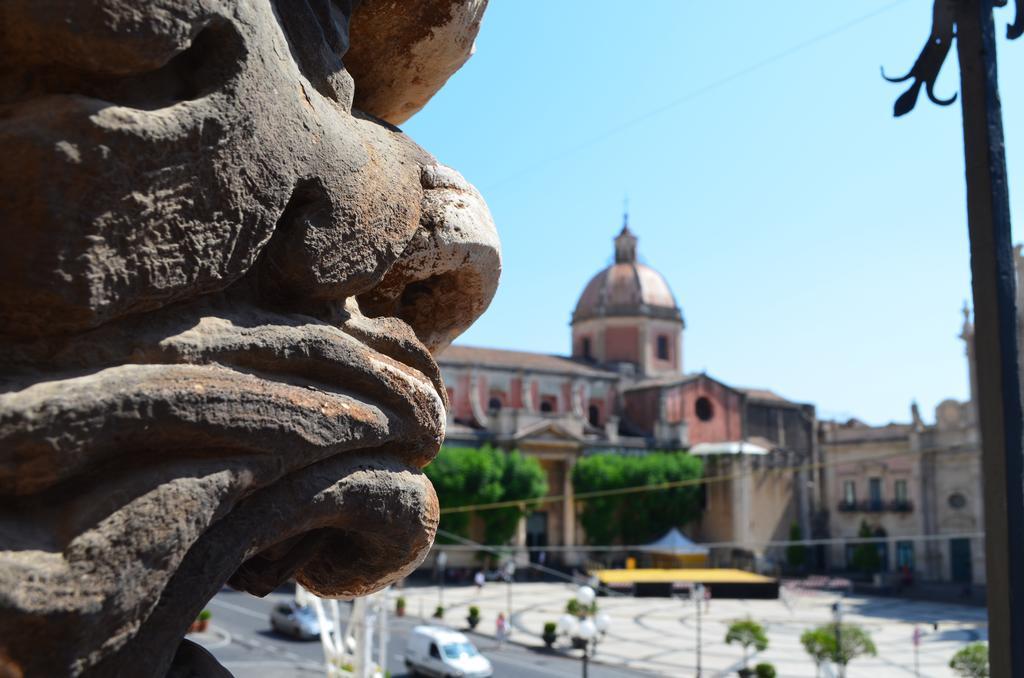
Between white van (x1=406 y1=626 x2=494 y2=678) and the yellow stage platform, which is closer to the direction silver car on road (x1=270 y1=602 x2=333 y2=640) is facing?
the white van

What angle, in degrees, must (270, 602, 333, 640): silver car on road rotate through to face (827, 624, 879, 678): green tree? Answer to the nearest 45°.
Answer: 0° — it already faces it

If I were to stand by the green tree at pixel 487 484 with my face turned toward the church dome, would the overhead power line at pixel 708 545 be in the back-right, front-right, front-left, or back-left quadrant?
back-right

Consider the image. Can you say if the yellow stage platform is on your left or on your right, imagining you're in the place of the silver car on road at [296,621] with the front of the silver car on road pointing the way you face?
on your left

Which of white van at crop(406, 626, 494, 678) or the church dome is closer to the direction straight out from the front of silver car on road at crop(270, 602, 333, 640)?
the white van

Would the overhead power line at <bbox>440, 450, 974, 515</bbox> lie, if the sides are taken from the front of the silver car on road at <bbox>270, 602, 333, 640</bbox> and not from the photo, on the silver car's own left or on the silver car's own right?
on the silver car's own left
